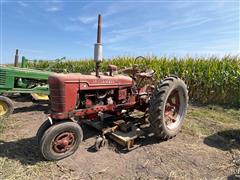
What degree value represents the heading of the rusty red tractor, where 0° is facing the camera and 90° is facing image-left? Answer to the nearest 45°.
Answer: approximately 45°

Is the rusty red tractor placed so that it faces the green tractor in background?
no
